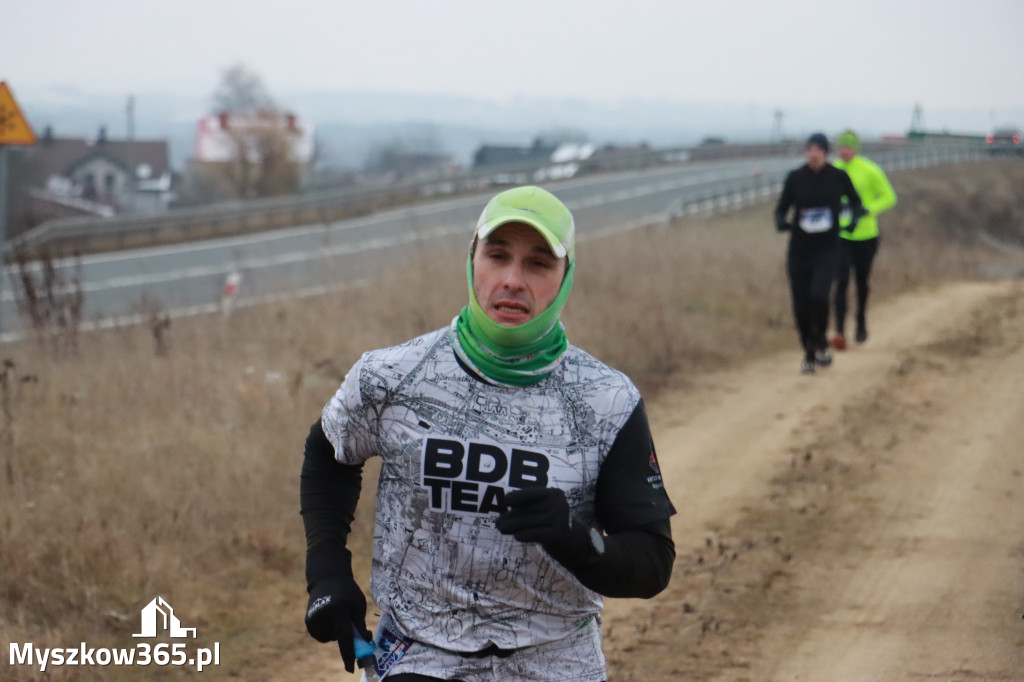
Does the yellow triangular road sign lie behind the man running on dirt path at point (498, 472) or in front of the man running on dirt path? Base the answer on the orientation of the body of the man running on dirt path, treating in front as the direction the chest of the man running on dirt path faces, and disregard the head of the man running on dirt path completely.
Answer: behind

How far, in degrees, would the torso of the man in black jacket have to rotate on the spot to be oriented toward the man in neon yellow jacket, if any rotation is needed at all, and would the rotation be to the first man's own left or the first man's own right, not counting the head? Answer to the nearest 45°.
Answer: approximately 180°

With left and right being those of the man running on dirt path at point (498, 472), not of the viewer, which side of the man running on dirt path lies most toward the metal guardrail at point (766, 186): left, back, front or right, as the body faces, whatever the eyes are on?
back

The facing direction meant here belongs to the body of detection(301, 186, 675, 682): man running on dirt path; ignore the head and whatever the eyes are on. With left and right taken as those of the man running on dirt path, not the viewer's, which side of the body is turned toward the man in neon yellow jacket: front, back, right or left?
back

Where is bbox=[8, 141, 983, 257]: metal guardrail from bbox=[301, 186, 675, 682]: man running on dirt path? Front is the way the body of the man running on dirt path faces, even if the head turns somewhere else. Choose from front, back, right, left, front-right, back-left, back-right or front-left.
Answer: back

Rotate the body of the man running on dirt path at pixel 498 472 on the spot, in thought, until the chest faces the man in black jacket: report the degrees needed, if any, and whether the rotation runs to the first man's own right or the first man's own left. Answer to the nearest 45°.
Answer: approximately 180°

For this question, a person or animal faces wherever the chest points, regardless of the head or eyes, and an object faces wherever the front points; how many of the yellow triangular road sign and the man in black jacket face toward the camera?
2

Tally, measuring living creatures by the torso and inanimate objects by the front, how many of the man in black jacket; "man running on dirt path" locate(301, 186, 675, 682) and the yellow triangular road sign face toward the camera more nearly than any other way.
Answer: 3
